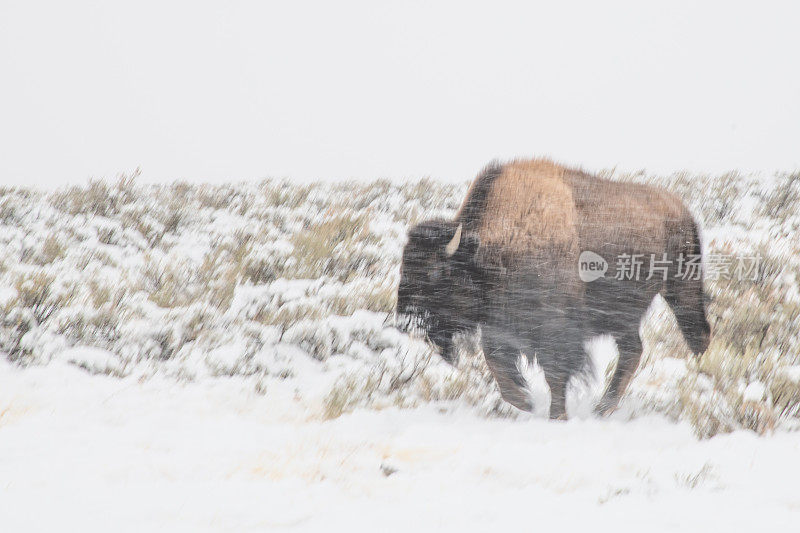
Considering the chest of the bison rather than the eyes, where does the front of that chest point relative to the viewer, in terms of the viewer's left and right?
facing to the left of the viewer
